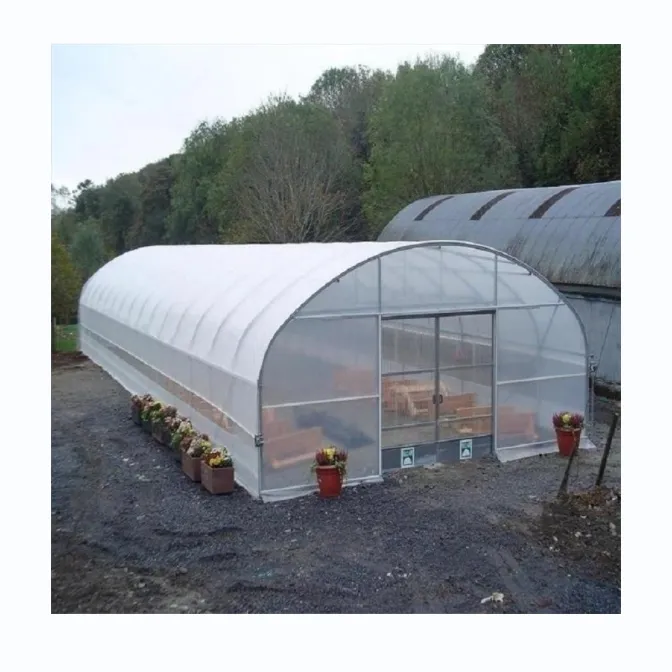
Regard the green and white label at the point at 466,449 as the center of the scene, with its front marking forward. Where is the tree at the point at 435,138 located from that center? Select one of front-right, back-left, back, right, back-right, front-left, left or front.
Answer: back

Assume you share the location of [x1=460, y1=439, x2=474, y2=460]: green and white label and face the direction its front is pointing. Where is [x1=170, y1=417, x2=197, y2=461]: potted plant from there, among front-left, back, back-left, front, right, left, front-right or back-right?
right

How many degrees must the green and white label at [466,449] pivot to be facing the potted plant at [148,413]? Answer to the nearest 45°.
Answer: approximately 90° to its right

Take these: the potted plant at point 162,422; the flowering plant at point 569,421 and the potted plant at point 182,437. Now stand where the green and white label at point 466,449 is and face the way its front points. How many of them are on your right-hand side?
2

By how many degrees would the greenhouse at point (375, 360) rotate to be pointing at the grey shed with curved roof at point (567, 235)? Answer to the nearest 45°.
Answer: approximately 90° to its left

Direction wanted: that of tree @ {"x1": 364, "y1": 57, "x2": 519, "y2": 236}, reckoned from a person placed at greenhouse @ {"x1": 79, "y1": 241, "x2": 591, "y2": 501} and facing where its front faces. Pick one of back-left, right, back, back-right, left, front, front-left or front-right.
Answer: back-left

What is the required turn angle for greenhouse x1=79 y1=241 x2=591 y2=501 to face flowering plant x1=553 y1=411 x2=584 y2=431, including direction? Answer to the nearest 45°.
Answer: approximately 45° to its left

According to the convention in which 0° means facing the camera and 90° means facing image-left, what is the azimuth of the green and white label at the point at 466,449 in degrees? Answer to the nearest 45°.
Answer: approximately 0°

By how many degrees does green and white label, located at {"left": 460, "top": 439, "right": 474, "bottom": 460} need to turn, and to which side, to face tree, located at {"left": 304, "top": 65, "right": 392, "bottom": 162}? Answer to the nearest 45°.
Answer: approximately 180°

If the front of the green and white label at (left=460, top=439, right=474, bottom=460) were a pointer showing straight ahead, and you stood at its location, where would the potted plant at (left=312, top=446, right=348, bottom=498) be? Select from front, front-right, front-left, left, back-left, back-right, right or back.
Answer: front-right

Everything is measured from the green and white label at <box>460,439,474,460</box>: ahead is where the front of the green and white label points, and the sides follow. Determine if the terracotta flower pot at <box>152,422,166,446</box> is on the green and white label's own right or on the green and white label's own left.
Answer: on the green and white label's own right

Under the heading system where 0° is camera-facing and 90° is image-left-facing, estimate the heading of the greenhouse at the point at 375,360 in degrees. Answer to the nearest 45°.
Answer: approximately 315°
